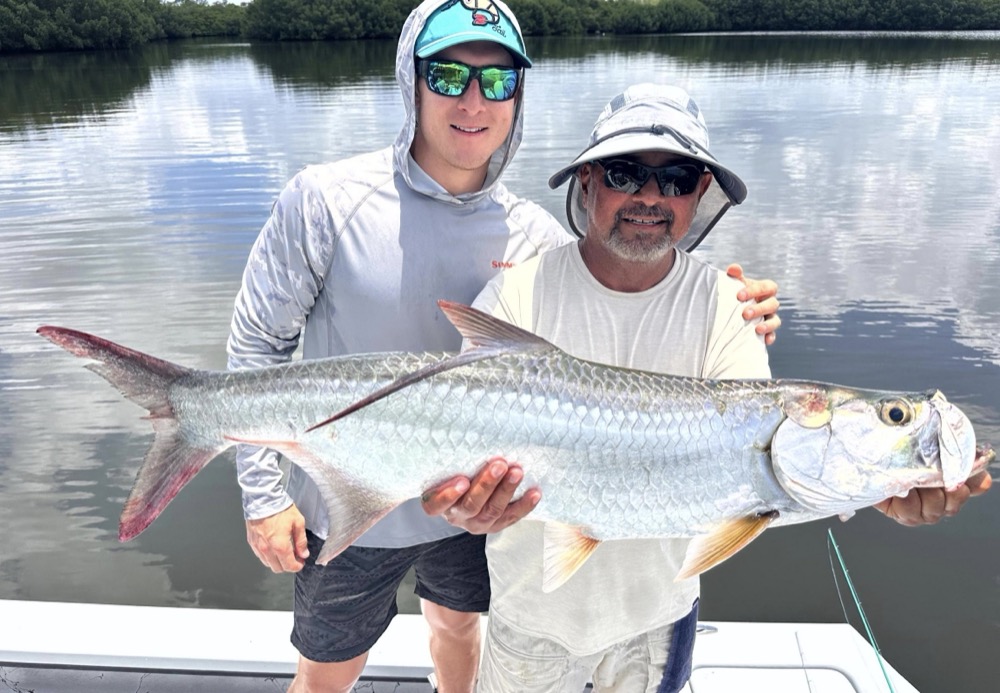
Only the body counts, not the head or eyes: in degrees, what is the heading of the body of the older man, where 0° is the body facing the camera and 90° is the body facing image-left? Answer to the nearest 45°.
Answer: approximately 0°

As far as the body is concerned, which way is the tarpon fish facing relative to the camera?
to the viewer's right
